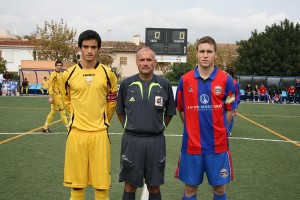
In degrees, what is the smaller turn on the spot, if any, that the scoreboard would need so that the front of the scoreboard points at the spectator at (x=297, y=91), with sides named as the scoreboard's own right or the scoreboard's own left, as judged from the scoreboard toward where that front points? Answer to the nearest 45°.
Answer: approximately 90° to the scoreboard's own left

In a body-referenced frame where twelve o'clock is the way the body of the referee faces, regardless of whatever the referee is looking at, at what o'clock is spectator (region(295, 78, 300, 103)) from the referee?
The spectator is roughly at 7 o'clock from the referee.

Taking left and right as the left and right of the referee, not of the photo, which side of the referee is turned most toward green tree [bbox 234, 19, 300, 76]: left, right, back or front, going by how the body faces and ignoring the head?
back

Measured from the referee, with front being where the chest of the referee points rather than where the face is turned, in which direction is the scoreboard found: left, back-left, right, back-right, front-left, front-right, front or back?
back

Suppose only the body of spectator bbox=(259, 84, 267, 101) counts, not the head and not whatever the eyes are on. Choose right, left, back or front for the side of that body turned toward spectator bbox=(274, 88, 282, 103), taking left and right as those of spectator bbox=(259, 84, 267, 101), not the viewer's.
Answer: left

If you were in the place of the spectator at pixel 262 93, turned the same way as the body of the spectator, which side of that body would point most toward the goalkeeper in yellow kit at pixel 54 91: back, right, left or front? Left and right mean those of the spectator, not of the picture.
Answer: front

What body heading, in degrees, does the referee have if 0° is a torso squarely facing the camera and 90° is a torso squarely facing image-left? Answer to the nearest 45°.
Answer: approximately 0°

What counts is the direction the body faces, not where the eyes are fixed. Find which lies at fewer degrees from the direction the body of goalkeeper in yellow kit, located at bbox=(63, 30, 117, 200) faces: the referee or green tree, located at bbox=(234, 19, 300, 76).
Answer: the referee
